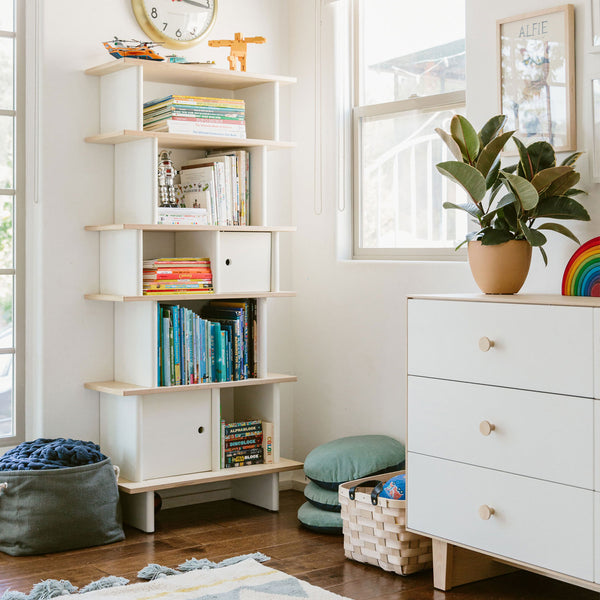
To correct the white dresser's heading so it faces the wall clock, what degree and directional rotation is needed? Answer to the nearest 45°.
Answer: approximately 90° to its right

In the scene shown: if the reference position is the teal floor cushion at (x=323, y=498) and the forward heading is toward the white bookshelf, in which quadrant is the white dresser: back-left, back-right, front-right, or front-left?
back-left

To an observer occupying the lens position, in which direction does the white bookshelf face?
facing the viewer and to the right of the viewer

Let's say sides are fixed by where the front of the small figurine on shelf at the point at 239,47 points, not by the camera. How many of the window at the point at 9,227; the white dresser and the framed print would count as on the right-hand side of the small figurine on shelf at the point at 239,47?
1

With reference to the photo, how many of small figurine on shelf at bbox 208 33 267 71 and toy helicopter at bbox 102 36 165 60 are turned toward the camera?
1

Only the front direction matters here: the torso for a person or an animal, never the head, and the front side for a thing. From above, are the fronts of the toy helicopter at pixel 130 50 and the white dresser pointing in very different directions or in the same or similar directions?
very different directions

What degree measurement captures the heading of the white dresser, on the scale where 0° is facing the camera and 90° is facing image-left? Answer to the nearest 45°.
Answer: approximately 45°
